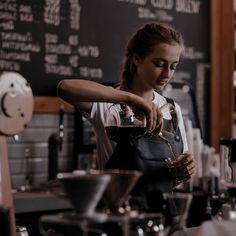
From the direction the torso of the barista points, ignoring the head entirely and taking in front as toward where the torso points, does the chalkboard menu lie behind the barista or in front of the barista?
behind

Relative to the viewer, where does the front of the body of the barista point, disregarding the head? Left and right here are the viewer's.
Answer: facing the viewer and to the right of the viewer

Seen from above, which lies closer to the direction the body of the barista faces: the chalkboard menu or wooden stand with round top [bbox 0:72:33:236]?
the wooden stand with round top

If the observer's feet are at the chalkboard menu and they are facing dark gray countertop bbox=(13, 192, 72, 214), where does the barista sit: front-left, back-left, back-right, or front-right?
front-left

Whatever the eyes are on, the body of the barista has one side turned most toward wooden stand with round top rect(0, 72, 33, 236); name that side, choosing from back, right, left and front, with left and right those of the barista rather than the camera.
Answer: right
